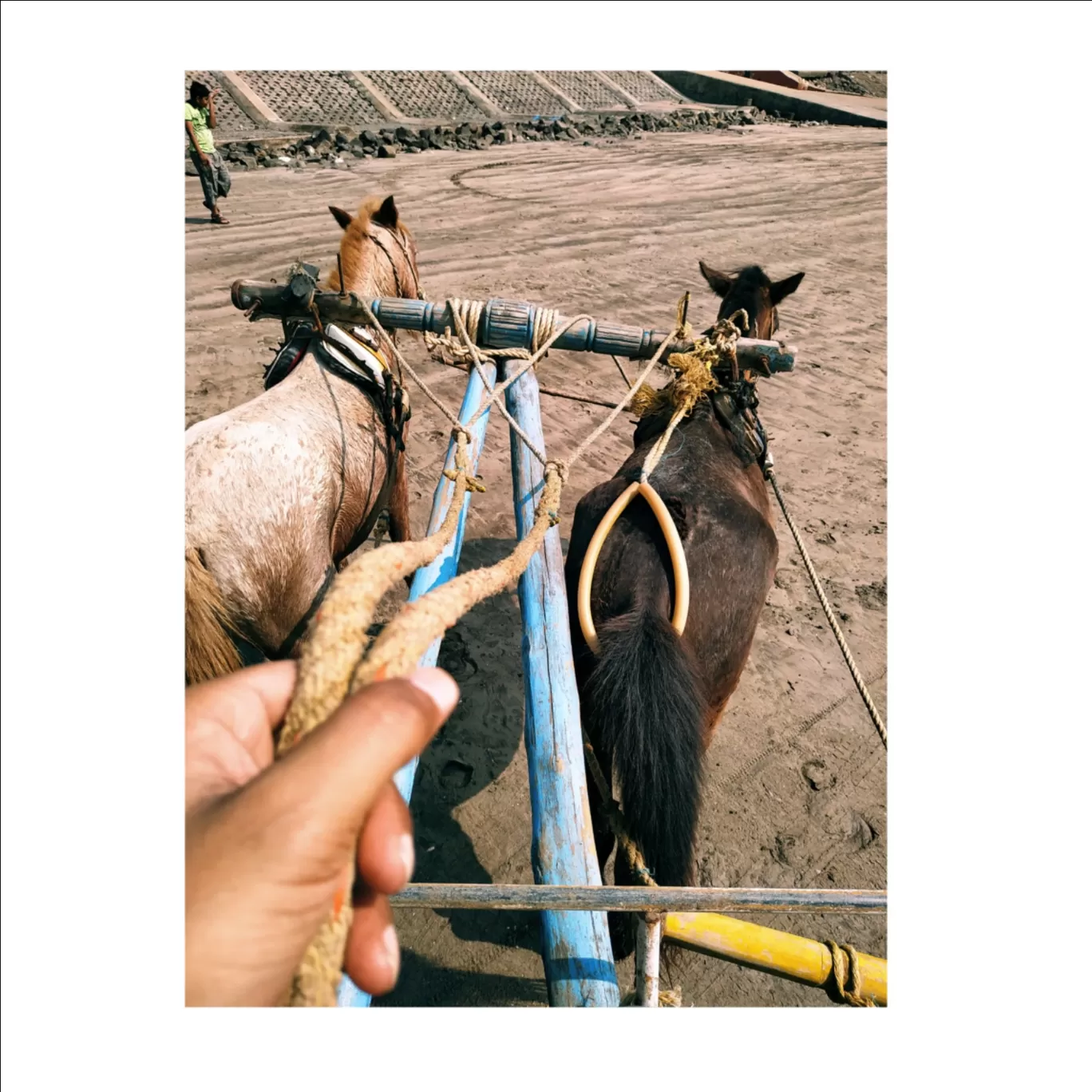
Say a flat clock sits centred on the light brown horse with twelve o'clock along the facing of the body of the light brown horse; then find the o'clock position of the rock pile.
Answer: The rock pile is roughly at 11 o'clock from the light brown horse.

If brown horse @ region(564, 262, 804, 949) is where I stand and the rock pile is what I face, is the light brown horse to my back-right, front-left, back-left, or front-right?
front-left

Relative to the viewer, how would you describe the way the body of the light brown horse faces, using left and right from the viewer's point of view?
facing away from the viewer and to the right of the viewer

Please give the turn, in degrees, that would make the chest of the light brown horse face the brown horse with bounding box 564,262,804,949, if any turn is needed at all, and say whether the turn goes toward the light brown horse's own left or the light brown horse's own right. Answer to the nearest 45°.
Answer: approximately 90° to the light brown horse's own right

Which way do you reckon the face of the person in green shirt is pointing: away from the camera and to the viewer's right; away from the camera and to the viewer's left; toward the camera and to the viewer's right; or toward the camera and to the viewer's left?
toward the camera and to the viewer's right

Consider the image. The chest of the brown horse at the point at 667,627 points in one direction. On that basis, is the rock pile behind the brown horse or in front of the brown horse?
in front

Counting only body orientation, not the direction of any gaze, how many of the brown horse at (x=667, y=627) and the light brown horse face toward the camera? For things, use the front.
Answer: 0

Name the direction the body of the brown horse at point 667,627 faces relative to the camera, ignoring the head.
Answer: away from the camera

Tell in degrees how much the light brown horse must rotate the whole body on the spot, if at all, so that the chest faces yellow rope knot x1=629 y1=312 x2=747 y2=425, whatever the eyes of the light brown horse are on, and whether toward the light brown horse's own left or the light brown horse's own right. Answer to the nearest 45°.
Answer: approximately 45° to the light brown horse's own right

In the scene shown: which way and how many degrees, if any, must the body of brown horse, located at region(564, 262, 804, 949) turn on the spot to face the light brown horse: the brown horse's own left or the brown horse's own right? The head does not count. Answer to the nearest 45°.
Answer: approximately 90° to the brown horse's own left

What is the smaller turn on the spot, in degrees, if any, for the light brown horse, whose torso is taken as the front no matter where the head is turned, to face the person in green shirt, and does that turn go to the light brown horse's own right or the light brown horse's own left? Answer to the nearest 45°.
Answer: approximately 45° to the light brown horse's own left
